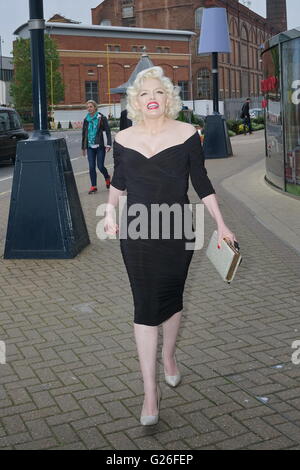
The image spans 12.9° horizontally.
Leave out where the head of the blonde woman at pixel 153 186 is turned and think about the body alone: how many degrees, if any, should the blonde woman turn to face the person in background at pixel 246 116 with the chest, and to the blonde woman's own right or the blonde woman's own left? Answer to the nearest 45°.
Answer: approximately 180°

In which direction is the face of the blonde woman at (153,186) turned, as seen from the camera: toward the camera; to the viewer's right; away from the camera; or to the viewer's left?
toward the camera

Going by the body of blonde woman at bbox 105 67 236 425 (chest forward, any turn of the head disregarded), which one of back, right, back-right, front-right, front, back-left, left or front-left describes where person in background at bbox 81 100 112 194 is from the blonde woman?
back

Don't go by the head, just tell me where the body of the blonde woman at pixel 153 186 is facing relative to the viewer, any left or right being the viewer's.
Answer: facing the viewer
